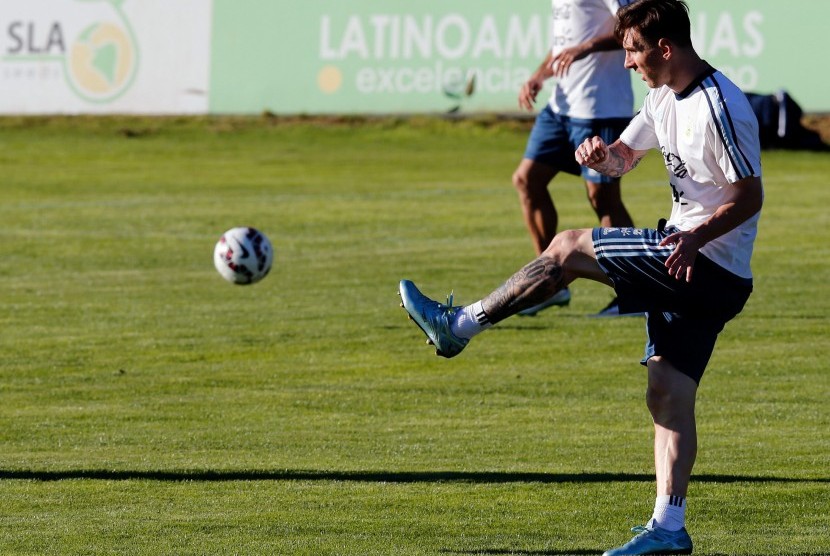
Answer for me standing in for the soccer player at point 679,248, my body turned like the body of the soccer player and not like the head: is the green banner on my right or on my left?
on my right

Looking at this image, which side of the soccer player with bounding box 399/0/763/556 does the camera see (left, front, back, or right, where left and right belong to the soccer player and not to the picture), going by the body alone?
left

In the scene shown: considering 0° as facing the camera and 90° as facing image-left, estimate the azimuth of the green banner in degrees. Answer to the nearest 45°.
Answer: approximately 0°

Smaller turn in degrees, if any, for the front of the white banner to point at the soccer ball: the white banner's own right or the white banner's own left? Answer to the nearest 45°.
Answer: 0° — it already faces it

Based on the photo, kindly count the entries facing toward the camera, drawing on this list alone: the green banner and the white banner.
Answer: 2

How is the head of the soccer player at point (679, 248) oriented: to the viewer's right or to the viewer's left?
to the viewer's left

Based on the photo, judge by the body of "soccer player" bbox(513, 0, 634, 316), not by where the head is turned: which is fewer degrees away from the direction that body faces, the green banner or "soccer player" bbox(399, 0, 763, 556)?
the soccer player

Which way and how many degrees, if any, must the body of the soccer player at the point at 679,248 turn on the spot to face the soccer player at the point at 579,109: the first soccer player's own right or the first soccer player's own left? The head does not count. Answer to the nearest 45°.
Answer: approximately 90° to the first soccer player's own right

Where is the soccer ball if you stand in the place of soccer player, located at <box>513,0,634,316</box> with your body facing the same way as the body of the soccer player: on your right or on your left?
on your right
